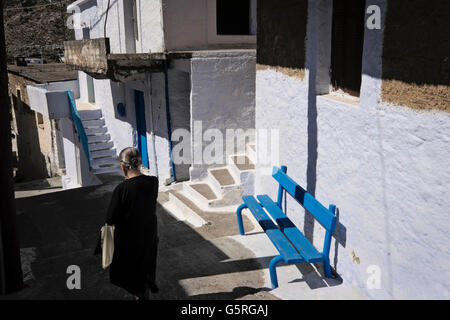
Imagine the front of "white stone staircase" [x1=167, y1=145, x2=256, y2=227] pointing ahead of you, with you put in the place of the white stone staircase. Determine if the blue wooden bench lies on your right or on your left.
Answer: on your left

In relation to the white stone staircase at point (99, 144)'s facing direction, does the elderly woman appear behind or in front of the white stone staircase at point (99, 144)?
in front

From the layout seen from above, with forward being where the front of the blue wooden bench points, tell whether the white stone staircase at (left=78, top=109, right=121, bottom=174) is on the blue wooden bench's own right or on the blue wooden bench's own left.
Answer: on the blue wooden bench's own right

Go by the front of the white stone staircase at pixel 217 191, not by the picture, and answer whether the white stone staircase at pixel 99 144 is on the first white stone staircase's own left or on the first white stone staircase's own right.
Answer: on the first white stone staircase's own right

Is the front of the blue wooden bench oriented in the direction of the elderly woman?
yes

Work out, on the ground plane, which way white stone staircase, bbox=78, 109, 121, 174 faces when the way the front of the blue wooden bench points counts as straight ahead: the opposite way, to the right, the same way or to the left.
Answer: to the left

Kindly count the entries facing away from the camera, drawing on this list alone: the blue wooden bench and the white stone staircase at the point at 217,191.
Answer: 0

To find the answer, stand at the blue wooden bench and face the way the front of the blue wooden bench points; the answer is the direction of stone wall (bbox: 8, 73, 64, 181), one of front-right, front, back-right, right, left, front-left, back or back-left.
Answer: right

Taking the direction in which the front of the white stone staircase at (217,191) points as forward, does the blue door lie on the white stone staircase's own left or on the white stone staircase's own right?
on the white stone staircase's own right

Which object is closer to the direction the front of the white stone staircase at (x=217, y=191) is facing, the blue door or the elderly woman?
the elderly woman

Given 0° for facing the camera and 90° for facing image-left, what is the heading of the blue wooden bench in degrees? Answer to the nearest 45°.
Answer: approximately 45°
